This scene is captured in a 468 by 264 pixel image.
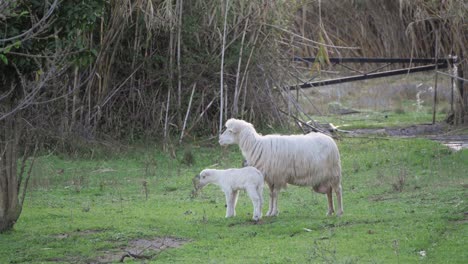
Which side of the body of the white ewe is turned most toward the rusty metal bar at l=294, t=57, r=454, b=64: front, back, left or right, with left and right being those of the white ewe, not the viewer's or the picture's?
right

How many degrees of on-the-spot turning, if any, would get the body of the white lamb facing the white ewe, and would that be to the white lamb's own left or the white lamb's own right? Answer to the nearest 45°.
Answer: approximately 135° to the white lamb's own right

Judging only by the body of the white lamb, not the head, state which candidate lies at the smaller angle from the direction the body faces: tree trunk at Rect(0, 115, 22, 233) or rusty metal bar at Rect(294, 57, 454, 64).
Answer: the tree trunk

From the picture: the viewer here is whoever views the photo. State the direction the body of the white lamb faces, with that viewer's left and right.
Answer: facing to the left of the viewer

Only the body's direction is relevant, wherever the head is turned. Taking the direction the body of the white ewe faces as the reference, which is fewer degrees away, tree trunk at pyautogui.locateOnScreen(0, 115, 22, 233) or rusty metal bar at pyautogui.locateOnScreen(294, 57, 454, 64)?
the tree trunk

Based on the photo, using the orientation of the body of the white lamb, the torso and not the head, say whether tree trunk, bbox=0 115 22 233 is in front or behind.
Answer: in front

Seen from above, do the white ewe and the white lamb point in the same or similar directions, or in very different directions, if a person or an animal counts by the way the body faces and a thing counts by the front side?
same or similar directions

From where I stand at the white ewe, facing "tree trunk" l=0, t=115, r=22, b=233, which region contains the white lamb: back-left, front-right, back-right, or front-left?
front-left

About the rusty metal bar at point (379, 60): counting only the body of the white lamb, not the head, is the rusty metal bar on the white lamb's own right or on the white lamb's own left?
on the white lamb's own right

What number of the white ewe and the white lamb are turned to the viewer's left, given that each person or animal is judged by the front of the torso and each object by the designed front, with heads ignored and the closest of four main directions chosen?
2

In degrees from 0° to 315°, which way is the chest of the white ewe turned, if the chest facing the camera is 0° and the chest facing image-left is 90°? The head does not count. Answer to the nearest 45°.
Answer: approximately 90°

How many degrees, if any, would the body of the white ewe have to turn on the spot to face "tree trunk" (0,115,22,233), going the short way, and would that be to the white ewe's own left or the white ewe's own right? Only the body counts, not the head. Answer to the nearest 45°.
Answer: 0° — it already faces it
